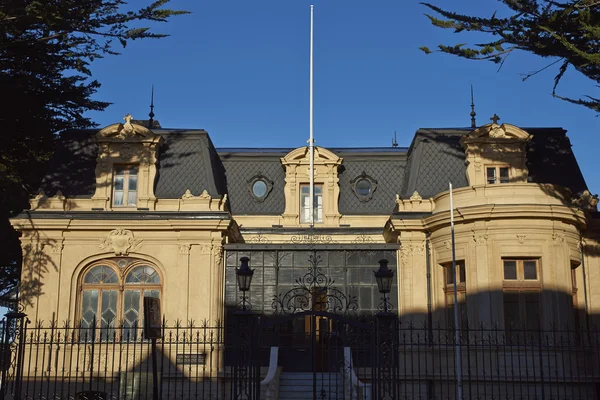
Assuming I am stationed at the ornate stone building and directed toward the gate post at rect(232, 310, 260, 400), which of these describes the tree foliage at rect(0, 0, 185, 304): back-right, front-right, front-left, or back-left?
front-right

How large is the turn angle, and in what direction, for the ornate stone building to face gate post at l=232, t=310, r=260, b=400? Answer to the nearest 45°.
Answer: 0° — it already faces it

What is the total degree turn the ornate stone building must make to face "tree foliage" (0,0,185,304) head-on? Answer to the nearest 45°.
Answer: approximately 90° to its right

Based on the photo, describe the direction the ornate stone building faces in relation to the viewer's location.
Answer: facing the viewer

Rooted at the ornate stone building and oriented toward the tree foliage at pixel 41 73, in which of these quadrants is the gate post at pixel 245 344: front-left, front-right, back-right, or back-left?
front-left

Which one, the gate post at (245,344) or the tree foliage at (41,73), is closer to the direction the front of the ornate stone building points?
the gate post

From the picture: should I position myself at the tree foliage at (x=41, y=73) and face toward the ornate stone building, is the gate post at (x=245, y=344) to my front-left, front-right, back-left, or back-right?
front-right

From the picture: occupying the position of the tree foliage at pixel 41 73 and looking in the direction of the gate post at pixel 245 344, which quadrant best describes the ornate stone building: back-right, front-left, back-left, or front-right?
front-left
